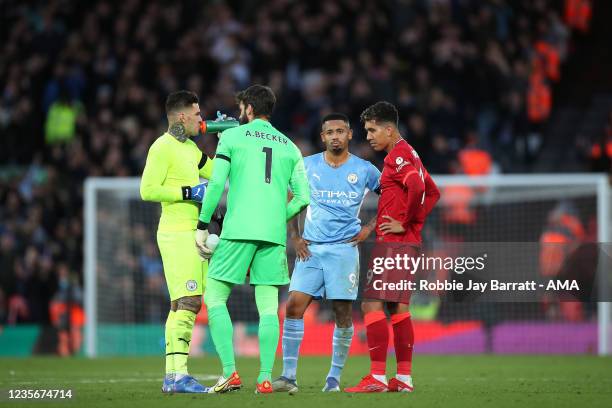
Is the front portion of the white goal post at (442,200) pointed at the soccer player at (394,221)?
yes

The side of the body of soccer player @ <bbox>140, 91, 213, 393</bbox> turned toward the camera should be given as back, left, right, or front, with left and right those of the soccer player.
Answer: right

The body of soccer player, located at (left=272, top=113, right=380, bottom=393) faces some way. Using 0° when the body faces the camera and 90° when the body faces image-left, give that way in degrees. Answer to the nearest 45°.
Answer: approximately 0°

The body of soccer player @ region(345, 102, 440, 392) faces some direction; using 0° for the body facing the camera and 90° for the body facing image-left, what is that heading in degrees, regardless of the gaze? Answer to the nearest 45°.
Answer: approximately 90°

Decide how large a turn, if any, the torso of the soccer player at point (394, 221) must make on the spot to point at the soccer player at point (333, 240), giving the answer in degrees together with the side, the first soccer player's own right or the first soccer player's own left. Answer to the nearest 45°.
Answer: approximately 45° to the first soccer player's own right

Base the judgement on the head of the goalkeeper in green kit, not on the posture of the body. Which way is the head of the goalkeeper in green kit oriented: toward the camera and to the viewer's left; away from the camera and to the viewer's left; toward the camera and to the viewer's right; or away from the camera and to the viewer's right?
away from the camera and to the viewer's left

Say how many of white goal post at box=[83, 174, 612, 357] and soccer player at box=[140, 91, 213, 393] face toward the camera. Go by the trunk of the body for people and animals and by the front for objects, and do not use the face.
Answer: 1

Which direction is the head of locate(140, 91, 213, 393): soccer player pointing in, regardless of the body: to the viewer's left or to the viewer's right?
to the viewer's right
